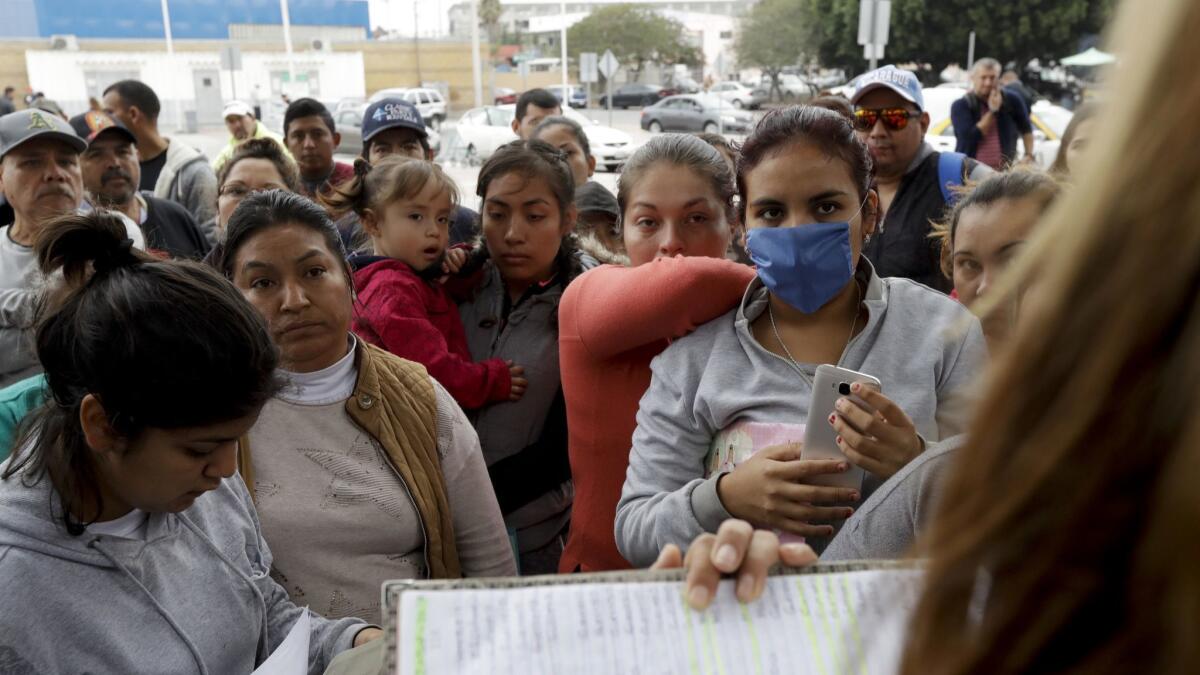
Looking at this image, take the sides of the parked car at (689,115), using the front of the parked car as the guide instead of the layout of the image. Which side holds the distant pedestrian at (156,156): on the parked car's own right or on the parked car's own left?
on the parked car's own right

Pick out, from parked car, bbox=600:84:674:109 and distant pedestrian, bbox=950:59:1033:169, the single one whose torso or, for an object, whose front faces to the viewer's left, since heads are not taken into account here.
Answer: the parked car

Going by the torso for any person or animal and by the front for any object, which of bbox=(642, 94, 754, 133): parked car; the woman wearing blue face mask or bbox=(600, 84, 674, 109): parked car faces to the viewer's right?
bbox=(642, 94, 754, 133): parked car

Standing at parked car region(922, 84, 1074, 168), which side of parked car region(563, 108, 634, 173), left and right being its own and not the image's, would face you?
front

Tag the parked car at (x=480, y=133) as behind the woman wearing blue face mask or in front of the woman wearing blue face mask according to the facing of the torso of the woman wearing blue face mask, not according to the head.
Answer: behind

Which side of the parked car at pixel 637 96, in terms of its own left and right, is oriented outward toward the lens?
left

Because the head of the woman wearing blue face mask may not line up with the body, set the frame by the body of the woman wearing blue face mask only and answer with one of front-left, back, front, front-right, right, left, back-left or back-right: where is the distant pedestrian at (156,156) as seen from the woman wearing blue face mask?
back-right

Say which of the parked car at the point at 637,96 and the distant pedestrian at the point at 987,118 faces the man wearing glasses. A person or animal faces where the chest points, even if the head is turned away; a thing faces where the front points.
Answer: the distant pedestrian

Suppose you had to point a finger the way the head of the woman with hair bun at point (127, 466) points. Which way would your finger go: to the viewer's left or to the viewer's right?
to the viewer's right

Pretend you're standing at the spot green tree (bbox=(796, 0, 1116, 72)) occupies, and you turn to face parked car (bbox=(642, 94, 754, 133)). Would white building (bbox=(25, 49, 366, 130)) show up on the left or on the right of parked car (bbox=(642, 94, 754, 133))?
right
